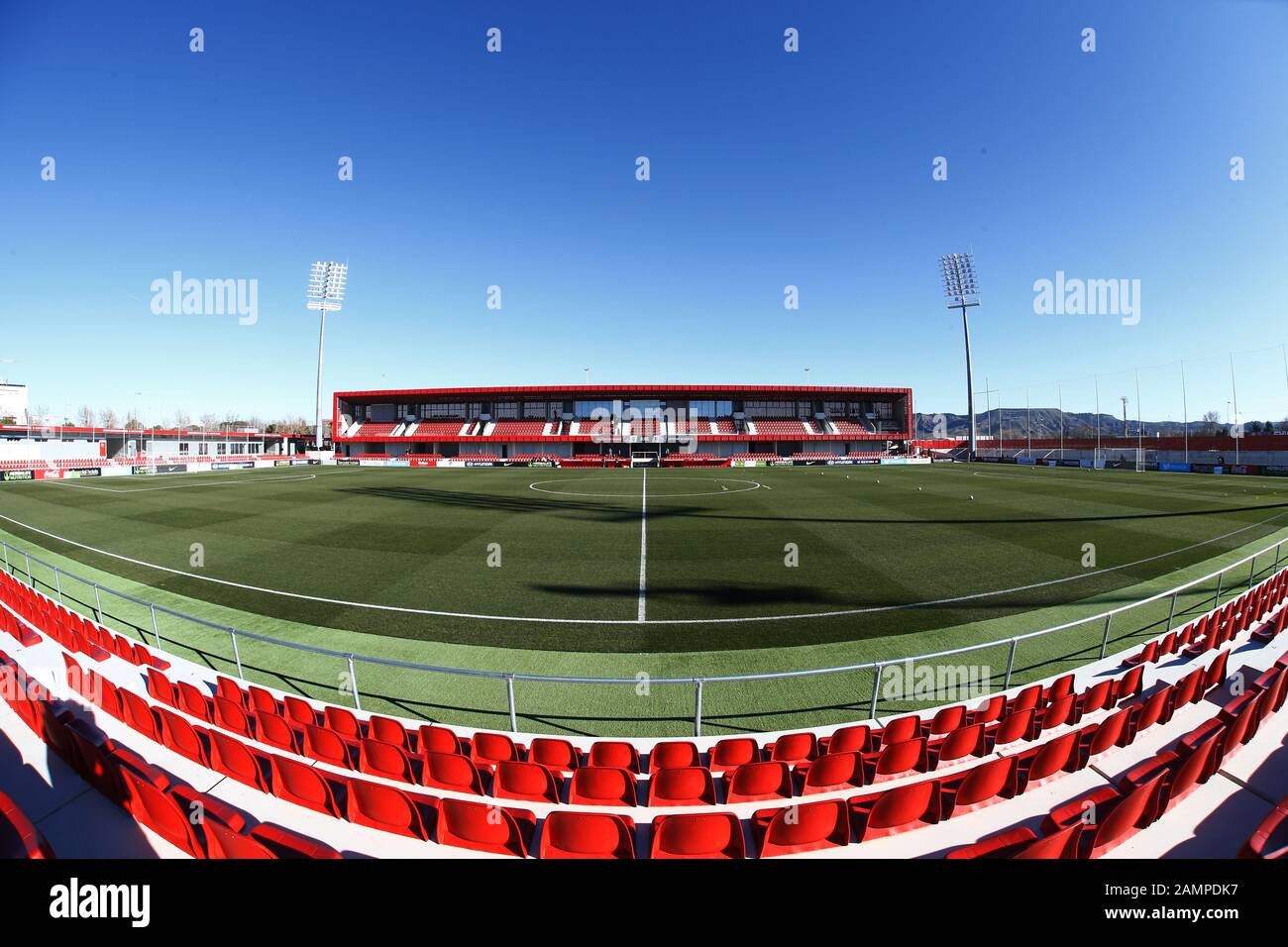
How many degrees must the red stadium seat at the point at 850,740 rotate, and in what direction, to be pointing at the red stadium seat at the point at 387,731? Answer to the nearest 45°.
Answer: approximately 45° to its left

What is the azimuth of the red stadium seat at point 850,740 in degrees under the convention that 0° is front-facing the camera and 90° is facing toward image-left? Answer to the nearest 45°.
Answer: approximately 135°

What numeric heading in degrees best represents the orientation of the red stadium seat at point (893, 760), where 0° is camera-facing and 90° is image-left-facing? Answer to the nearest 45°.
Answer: approximately 135°
